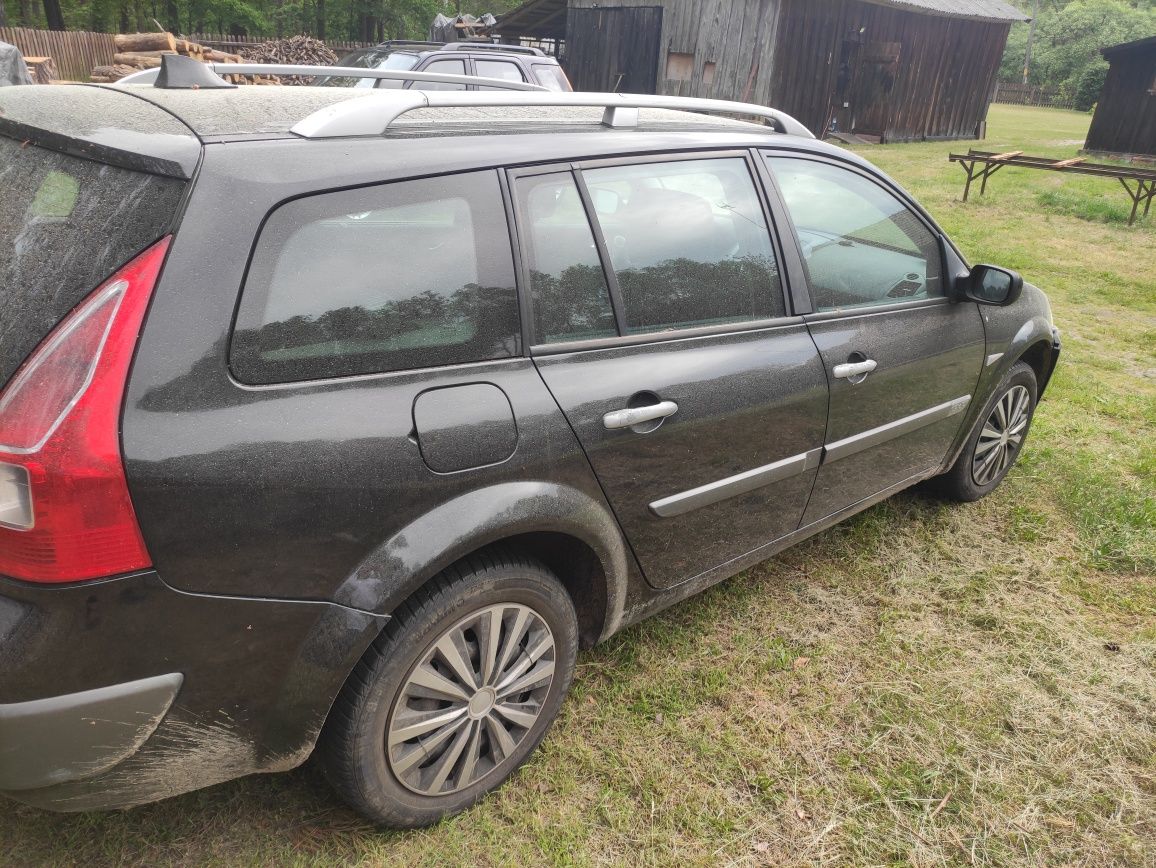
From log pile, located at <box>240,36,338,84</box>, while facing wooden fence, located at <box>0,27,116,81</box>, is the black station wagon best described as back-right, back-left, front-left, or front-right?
back-left

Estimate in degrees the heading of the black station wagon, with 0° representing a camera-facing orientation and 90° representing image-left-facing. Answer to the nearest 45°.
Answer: approximately 225°

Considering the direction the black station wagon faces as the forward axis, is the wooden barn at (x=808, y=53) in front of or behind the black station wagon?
in front

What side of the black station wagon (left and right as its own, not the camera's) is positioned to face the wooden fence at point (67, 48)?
left

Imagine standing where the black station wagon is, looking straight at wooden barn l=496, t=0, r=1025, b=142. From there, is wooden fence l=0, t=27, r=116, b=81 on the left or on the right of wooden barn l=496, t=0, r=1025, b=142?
left

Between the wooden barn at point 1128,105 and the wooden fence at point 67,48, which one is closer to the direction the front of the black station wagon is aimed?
the wooden barn

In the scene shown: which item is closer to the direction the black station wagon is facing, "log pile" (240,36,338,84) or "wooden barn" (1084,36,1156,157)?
the wooden barn

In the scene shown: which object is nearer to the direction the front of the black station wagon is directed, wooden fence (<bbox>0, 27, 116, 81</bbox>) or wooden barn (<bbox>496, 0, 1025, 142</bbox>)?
the wooden barn

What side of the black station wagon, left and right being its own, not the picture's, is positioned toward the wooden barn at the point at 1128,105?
front

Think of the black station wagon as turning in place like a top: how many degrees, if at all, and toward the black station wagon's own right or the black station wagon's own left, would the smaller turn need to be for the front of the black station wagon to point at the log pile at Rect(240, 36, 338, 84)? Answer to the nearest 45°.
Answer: approximately 45° to the black station wagon's own left
